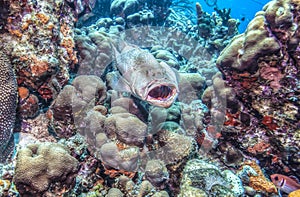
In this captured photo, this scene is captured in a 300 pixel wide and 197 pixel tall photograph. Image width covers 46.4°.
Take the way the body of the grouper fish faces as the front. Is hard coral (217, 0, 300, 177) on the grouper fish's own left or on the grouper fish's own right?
on the grouper fish's own left

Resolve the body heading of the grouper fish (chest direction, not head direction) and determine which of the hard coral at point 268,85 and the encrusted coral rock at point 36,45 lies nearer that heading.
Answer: the hard coral

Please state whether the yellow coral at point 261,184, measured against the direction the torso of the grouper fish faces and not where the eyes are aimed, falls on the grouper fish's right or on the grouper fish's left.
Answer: on the grouper fish's left

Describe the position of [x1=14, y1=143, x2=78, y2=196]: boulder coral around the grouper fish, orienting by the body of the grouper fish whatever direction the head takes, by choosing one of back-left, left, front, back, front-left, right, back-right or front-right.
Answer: right

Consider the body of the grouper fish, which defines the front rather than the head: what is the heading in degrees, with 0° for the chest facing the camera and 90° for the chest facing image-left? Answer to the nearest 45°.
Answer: approximately 315°

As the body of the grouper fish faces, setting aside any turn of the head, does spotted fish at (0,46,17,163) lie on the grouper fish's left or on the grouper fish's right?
on the grouper fish's right

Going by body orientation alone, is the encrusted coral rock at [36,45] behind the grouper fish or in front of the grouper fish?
behind

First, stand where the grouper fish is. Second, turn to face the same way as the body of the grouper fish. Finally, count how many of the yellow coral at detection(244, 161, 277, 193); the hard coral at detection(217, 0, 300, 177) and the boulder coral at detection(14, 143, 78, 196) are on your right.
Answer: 1

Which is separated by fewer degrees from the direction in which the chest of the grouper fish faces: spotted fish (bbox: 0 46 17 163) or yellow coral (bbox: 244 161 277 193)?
the yellow coral

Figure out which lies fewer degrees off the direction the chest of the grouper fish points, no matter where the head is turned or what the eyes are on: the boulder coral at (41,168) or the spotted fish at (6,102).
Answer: the boulder coral
